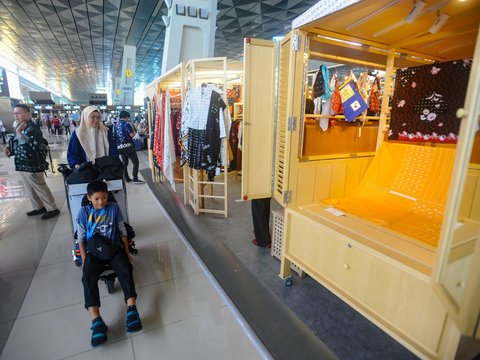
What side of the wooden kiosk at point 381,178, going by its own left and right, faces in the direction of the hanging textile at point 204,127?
right

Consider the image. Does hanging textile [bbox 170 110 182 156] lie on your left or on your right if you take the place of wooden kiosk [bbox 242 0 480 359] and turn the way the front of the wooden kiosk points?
on your right

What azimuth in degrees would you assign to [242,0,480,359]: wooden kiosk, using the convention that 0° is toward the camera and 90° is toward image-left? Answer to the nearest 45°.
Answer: approximately 45°

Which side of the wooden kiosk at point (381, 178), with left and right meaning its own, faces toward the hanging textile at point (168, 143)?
right

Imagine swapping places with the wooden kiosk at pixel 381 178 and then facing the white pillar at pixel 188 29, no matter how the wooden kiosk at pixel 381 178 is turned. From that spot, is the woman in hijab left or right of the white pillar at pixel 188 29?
left

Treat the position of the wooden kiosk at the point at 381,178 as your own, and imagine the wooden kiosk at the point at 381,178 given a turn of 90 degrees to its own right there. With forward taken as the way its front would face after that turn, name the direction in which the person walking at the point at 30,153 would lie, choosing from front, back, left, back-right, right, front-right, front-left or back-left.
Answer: front-left

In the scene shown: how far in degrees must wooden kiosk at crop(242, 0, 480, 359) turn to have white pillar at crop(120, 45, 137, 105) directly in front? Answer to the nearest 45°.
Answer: approximately 90° to its right

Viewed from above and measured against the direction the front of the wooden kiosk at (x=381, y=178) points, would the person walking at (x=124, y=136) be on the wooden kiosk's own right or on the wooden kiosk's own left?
on the wooden kiosk's own right
